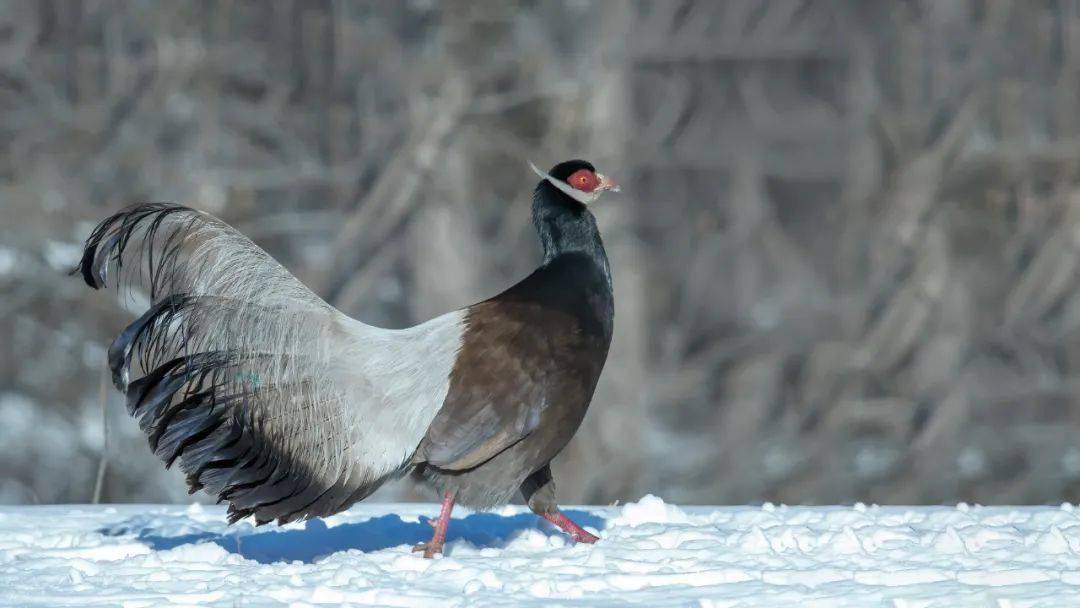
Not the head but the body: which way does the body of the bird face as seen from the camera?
to the viewer's right
